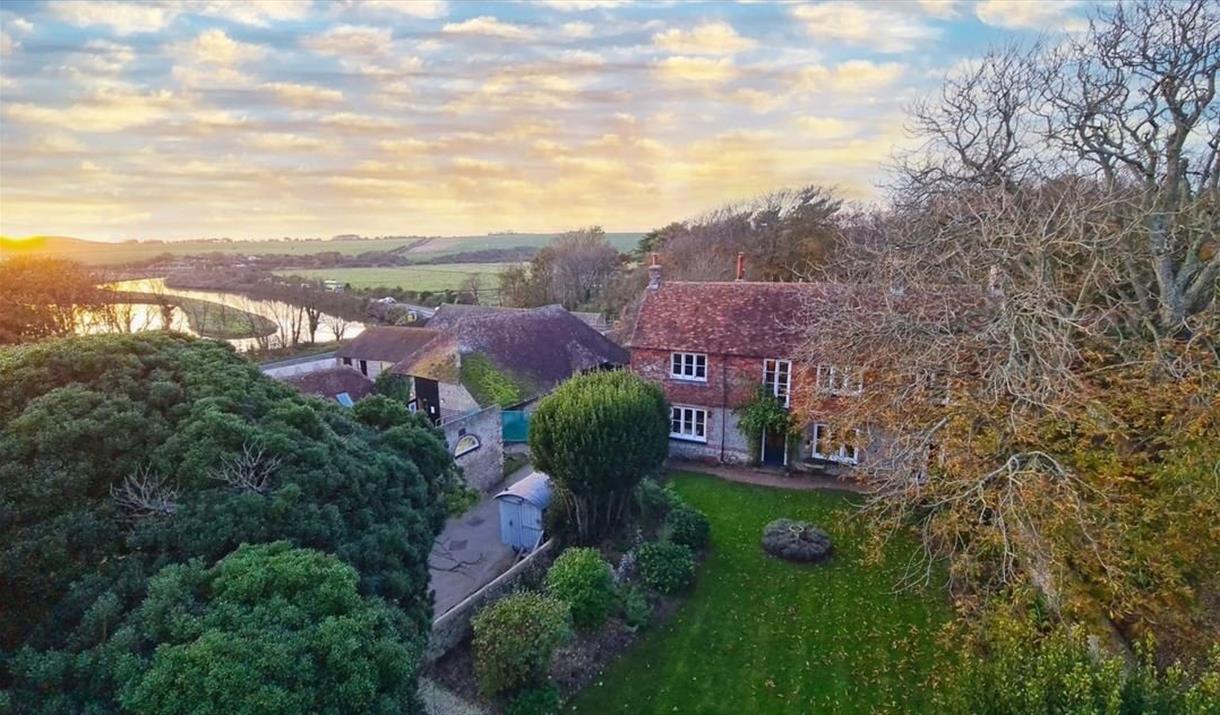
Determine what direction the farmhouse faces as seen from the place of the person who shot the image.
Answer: facing the viewer

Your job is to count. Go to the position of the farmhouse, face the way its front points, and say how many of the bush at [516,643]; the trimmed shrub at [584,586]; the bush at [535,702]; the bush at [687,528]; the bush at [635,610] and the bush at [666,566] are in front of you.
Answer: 6

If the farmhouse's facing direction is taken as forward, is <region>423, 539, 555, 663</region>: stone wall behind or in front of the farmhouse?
in front

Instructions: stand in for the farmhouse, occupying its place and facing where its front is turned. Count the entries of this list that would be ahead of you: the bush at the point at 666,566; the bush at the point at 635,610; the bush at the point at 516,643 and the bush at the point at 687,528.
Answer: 4

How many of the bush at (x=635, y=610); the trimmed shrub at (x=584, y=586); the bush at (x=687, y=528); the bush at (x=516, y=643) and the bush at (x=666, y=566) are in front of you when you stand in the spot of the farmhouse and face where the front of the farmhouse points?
5

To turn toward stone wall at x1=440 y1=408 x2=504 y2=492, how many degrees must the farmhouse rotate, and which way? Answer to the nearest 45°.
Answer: approximately 45° to its right

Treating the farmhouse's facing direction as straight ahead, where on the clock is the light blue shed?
The light blue shed is roughly at 1 o'clock from the farmhouse.

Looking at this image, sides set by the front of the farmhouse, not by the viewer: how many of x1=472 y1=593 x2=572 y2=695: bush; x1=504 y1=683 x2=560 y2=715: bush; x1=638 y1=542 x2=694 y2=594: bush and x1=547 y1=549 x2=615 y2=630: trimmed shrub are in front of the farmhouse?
4

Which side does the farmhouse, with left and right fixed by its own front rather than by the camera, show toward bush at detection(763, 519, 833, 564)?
front

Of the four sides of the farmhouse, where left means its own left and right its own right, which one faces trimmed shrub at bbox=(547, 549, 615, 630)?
front

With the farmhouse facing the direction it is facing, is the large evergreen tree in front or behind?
in front

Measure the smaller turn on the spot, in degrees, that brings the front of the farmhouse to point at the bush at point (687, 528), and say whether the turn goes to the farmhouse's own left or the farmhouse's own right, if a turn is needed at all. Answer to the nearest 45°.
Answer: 0° — it already faces it
